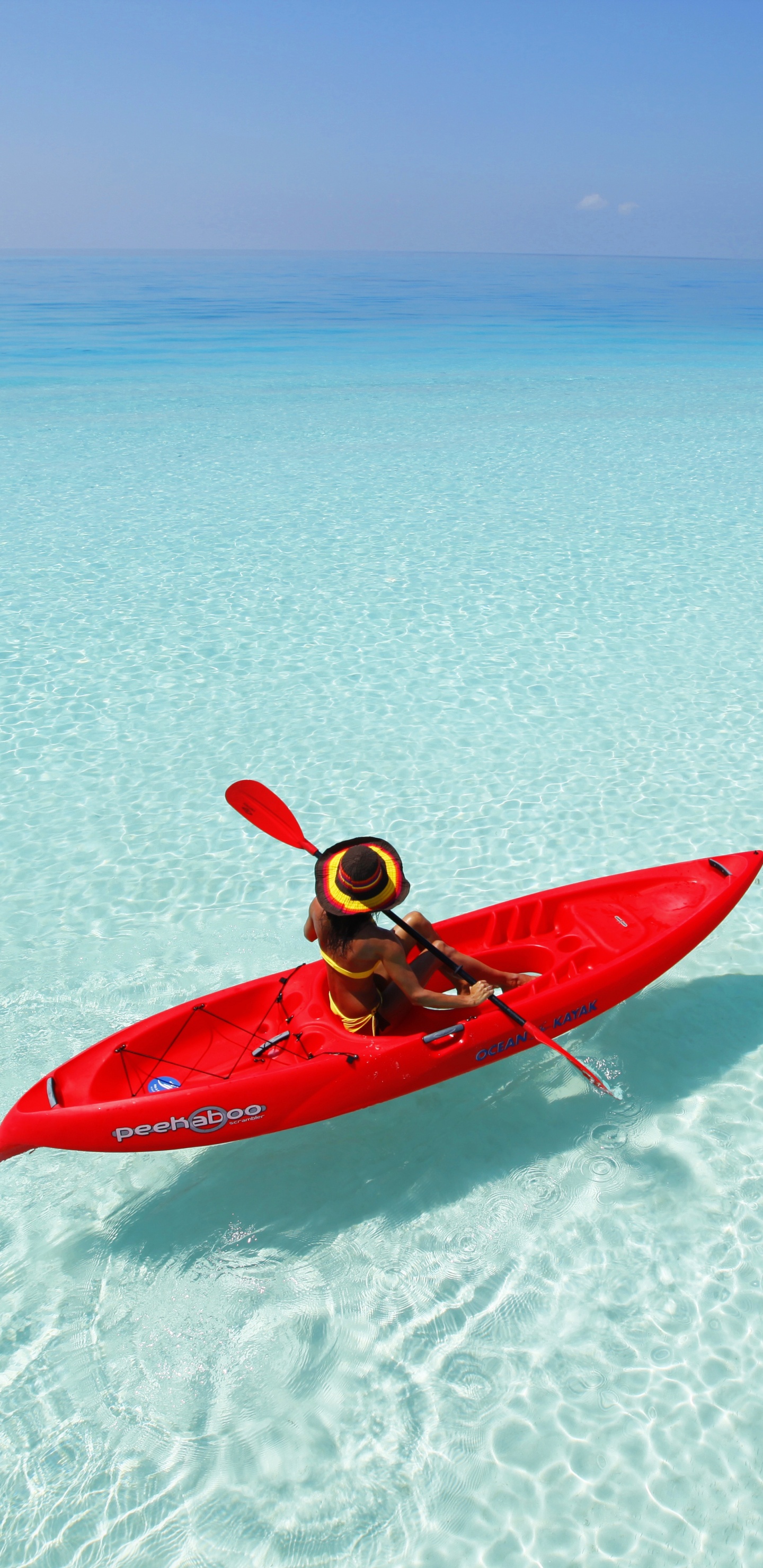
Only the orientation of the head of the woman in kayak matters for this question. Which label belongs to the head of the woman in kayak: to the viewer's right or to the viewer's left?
to the viewer's right

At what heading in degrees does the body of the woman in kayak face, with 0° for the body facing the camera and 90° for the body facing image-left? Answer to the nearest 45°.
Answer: approximately 225°

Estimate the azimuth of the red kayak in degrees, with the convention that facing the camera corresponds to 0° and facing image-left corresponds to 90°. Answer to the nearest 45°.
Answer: approximately 225°
